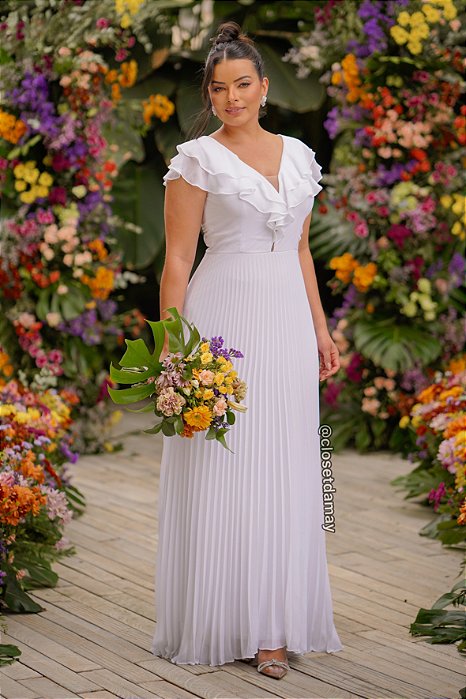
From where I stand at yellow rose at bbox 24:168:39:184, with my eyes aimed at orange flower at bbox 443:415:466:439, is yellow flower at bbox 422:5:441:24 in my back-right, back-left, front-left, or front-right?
front-left

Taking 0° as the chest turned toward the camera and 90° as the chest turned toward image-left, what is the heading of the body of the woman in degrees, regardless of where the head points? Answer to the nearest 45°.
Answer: approximately 315°

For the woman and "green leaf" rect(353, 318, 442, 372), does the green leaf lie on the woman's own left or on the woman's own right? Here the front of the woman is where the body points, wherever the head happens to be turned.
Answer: on the woman's own left

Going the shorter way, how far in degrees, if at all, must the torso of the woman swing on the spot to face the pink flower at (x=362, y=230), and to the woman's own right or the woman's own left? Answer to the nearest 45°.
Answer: approximately 135° to the woman's own left

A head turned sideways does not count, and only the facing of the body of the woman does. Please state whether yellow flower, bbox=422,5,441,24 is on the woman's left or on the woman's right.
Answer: on the woman's left

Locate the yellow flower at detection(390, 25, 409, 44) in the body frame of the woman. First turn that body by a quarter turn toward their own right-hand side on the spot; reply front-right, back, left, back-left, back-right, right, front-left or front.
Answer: back-right

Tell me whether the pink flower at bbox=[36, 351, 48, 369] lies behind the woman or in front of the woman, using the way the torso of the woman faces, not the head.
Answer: behind

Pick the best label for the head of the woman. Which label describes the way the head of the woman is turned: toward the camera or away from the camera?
toward the camera
